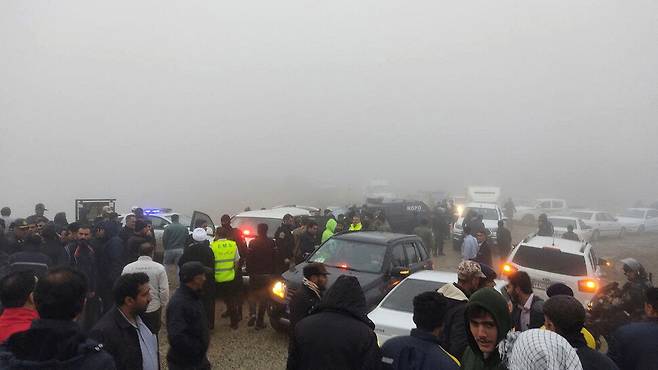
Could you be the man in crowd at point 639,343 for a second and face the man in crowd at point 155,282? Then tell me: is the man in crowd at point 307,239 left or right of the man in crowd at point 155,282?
right

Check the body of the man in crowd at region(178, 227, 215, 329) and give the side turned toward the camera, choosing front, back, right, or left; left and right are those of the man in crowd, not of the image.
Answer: back

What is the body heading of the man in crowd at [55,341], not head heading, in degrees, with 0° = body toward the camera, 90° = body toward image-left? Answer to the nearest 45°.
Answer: approximately 180°

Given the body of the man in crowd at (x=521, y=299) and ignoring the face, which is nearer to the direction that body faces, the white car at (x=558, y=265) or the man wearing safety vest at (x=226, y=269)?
the man wearing safety vest

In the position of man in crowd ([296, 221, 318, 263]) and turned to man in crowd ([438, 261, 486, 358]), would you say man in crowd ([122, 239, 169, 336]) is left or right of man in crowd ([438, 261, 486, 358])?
right

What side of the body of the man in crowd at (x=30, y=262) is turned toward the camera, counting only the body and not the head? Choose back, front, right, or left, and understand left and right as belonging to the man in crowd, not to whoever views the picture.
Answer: back
